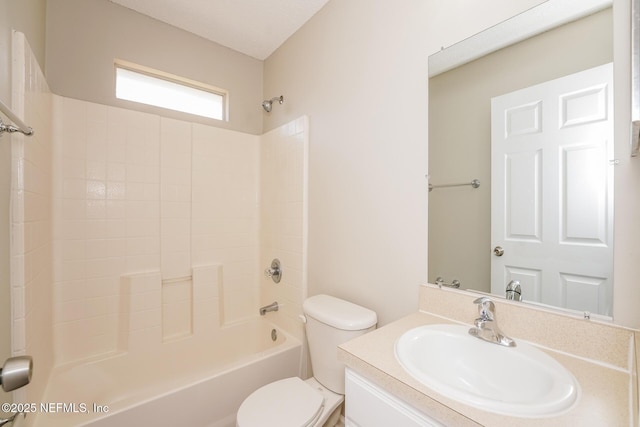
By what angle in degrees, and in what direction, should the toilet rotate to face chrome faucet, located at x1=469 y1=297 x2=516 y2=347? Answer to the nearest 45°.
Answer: approximately 90° to its left

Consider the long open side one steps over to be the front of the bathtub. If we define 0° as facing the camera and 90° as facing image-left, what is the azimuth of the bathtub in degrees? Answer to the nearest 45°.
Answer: approximately 315°

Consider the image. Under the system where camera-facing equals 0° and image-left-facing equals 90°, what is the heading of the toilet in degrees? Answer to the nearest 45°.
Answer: approximately 45°

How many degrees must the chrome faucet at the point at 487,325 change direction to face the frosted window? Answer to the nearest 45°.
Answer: approximately 45° to its right

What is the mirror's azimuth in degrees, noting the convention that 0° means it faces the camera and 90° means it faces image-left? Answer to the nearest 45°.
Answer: approximately 45°

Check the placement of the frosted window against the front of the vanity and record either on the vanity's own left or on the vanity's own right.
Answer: on the vanity's own right

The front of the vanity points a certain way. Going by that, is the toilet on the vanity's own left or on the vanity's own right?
on the vanity's own right

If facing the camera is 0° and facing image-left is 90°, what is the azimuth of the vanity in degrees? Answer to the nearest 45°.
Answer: approximately 45°
